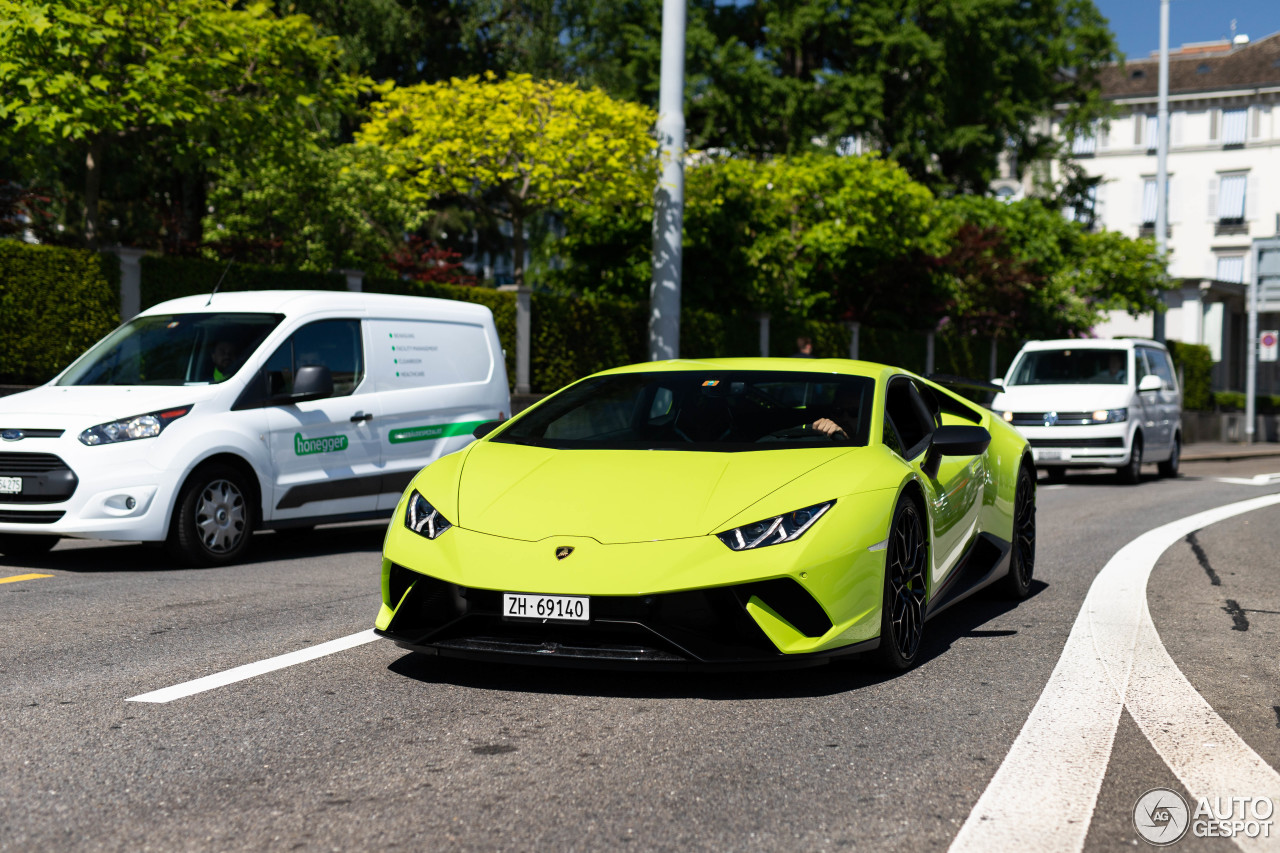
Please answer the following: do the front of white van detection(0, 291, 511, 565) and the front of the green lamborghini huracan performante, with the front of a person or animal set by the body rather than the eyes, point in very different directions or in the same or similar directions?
same or similar directions

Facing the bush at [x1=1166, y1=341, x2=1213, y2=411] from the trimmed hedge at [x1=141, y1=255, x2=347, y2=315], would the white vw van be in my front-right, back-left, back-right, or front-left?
front-right

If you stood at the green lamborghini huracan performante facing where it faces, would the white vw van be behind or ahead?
behind

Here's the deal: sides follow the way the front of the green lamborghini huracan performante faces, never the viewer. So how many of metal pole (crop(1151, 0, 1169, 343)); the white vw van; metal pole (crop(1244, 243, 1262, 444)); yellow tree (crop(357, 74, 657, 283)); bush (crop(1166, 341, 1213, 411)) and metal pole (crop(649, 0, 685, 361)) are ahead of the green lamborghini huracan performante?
0

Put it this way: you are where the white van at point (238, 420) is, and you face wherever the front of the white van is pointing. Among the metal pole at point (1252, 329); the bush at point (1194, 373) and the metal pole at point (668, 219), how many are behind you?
3

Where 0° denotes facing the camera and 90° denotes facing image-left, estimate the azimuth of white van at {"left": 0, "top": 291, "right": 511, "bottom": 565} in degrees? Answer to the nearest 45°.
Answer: approximately 45°

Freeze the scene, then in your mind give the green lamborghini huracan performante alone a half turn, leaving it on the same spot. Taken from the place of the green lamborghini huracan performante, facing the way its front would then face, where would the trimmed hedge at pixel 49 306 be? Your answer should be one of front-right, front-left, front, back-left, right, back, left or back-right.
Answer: left

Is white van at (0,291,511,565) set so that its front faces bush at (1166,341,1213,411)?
no

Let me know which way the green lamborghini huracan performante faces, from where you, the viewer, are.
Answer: facing the viewer and to the left of the viewer

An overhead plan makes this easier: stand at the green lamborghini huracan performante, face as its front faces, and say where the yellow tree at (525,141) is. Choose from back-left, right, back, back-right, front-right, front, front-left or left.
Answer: back-right

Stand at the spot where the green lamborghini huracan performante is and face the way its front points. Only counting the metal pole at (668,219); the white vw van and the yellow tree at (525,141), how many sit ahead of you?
0

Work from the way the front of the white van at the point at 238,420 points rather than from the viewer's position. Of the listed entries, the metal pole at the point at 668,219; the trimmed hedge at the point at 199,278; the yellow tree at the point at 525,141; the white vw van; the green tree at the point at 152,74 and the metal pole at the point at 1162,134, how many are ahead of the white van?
0

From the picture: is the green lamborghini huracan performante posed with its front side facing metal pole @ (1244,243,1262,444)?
no

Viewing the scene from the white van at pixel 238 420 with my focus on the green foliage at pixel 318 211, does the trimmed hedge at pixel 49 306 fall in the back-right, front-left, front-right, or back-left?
front-left

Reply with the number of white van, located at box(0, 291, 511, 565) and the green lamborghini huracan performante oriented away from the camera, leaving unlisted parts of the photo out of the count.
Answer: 0

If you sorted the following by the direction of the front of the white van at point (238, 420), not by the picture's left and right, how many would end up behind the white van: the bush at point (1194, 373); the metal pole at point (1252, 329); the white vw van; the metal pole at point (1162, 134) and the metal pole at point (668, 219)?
5

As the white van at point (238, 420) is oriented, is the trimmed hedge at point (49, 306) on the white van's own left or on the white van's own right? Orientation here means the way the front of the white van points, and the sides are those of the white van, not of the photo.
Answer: on the white van's own right

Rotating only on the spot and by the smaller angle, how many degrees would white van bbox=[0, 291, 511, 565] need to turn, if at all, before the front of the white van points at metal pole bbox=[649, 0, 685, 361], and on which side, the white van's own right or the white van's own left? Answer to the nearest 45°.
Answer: approximately 180°
